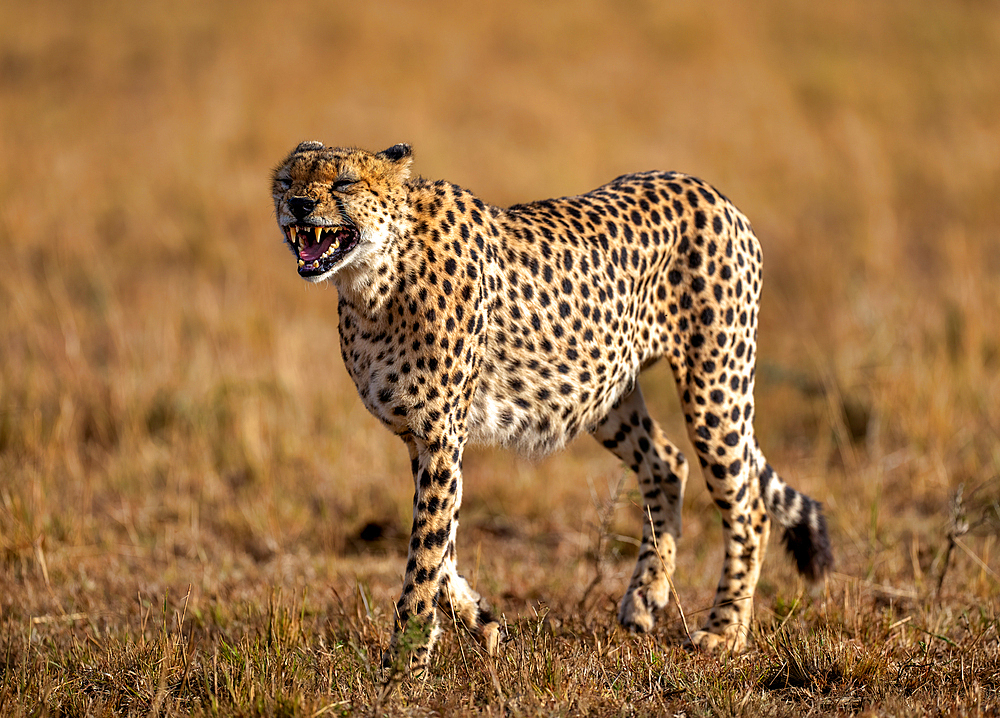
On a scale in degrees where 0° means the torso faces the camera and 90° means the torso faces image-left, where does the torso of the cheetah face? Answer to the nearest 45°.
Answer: approximately 45°
